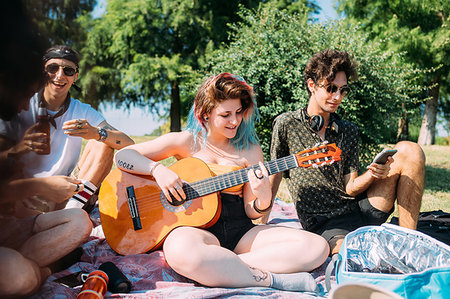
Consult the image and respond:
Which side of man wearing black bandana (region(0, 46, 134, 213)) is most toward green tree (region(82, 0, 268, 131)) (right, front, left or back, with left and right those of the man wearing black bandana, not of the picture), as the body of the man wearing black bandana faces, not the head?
back

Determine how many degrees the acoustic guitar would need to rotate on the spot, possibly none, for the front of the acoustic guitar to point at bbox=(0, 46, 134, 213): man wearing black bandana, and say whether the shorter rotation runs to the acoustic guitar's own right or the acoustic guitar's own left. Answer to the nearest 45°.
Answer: approximately 135° to the acoustic guitar's own right

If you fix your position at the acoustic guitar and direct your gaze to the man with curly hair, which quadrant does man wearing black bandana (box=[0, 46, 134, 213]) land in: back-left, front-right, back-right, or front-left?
back-left

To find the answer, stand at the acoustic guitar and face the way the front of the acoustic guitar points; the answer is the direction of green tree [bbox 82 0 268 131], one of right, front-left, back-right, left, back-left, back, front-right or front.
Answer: back

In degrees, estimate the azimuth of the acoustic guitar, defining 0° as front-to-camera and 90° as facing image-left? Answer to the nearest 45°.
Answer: approximately 0°

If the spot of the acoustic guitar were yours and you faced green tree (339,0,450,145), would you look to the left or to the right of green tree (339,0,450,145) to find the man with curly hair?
right

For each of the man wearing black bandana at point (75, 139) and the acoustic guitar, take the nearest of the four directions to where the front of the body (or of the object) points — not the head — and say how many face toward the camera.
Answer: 2

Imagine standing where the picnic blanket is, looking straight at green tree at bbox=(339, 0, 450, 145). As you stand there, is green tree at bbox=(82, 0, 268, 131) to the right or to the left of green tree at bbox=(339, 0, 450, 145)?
left
